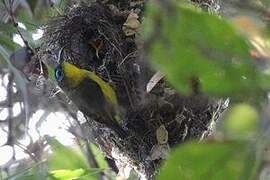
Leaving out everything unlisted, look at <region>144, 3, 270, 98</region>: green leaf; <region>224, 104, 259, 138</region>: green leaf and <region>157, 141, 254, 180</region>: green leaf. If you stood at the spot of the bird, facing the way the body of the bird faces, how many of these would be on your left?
3

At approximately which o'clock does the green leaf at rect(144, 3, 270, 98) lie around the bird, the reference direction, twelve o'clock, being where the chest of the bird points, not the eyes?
The green leaf is roughly at 7 o'clock from the bird.

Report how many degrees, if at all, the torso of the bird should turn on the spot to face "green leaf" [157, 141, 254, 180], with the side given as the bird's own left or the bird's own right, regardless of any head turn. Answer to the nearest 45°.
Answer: approximately 90° to the bird's own left

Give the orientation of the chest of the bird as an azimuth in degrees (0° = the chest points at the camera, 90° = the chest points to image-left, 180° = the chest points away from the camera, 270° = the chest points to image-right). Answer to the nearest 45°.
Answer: approximately 90°
